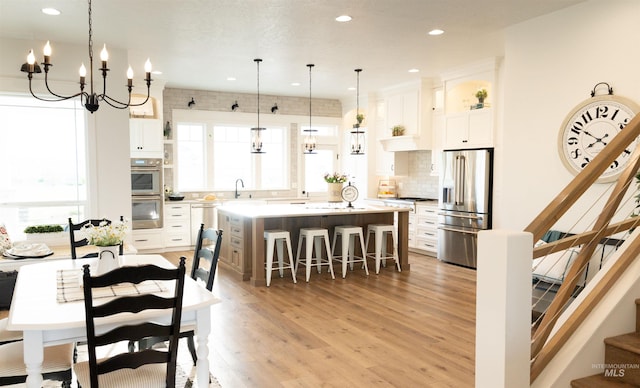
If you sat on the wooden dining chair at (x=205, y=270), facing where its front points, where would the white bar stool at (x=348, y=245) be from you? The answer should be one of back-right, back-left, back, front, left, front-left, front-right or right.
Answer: back

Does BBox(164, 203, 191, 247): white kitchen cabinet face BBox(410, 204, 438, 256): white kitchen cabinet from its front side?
no

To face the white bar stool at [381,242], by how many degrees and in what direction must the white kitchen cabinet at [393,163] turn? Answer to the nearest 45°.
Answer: approximately 45° to its left

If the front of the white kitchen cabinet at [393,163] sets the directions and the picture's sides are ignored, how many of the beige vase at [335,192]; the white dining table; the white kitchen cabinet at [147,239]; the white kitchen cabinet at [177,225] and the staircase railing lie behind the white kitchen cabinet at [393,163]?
0

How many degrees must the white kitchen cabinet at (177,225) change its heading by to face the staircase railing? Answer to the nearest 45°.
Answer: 0° — it already faces it

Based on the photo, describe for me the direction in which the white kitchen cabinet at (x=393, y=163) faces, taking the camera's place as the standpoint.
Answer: facing the viewer and to the left of the viewer

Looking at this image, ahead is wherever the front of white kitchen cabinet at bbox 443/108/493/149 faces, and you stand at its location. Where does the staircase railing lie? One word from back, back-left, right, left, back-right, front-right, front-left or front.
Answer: front-left

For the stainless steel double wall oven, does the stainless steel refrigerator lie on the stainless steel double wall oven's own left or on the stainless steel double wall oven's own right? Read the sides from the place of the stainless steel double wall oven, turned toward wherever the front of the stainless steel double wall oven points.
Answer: on the stainless steel double wall oven's own left

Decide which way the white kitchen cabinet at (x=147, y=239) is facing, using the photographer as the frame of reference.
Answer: facing the viewer

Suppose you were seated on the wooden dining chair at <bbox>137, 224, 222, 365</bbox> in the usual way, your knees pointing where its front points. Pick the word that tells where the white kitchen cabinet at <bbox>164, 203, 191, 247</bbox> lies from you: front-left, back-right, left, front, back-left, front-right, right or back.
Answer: back-right

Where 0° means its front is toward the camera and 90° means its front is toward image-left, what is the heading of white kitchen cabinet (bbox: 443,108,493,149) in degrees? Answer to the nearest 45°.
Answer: approximately 45°

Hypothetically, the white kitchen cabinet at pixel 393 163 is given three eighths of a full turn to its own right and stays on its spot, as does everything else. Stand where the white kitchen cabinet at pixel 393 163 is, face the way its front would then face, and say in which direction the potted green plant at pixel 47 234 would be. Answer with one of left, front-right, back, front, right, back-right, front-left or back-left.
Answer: back-left

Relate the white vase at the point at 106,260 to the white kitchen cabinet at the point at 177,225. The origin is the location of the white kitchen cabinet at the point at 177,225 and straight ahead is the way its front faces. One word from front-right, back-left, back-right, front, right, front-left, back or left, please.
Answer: front

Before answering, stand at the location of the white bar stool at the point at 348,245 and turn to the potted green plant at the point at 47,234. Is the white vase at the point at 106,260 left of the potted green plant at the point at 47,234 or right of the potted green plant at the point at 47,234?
left

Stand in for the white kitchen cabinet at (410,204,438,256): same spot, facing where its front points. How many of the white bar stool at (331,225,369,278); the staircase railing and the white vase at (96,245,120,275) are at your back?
0

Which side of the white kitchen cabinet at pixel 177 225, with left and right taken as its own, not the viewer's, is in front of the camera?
front

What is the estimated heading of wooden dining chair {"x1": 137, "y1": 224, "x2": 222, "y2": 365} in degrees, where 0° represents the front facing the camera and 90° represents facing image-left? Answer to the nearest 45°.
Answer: approximately 45°
